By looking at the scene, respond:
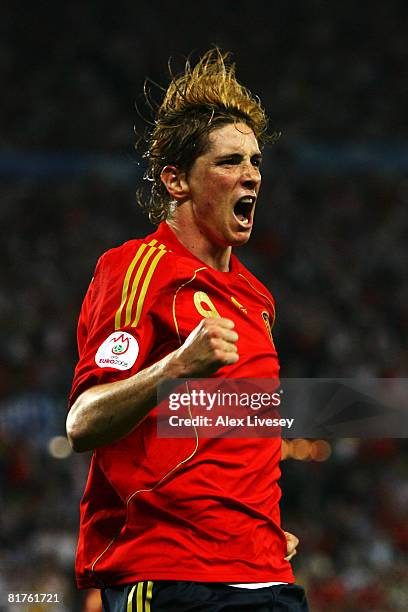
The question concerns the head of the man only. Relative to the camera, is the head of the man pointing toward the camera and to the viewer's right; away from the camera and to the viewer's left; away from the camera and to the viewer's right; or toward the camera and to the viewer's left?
toward the camera and to the viewer's right

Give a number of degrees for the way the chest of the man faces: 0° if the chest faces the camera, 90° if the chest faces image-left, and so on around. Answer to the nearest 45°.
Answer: approximately 315°
